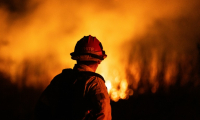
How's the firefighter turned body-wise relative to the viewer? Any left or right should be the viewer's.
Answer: facing away from the viewer and to the right of the viewer
